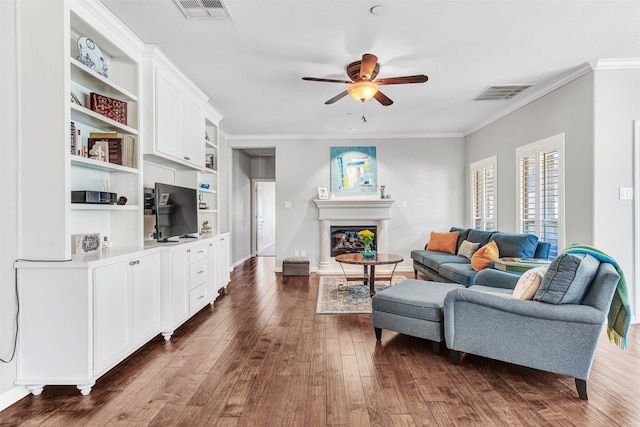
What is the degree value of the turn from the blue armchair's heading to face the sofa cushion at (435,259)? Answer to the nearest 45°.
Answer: approximately 45° to its right

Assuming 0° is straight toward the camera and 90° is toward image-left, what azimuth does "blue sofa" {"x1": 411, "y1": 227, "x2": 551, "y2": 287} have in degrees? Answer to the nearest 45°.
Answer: approximately 45°

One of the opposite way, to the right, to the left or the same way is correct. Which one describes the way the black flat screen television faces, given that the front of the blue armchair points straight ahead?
the opposite way

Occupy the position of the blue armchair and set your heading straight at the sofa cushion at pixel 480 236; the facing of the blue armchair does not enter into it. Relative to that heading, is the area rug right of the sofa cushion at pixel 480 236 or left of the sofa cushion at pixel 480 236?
left

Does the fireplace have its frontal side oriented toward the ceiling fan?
yes

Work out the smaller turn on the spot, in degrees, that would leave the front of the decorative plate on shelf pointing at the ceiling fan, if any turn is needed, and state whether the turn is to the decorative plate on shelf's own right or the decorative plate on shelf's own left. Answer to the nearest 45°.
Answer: approximately 45° to the decorative plate on shelf's own left

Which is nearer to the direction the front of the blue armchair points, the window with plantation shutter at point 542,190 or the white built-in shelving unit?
the white built-in shelving unit

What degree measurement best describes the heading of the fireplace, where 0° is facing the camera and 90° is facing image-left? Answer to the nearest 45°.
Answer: approximately 0°

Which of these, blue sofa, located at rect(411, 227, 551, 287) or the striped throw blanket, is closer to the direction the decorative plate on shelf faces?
the striped throw blanket

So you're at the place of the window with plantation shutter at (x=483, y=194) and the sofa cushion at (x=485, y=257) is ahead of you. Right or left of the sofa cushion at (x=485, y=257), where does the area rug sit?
right

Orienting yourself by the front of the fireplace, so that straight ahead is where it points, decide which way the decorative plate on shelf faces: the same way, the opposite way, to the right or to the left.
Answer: to the left

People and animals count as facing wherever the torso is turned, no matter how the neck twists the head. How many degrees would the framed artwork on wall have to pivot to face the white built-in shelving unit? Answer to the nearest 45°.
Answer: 0° — it already faces it

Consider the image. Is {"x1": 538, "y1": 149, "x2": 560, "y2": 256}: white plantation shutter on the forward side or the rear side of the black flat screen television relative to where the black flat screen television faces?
on the forward side

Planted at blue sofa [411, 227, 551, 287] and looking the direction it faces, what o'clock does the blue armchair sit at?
The blue armchair is roughly at 10 o'clock from the blue sofa.
